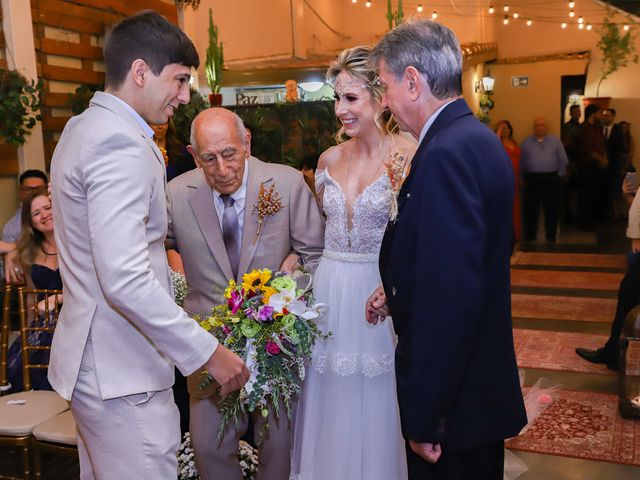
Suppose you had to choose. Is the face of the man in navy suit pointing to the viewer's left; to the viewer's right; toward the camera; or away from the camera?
to the viewer's left

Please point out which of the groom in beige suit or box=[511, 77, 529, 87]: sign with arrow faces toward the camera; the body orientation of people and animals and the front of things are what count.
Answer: the sign with arrow

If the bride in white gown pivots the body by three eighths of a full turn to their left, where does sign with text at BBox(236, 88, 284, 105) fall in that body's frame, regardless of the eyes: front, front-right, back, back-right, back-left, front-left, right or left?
left

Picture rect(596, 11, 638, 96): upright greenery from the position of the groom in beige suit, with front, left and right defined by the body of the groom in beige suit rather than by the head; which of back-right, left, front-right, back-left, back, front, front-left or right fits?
front-left

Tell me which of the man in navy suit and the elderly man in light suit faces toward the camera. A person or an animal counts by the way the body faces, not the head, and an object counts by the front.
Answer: the elderly man in light suit

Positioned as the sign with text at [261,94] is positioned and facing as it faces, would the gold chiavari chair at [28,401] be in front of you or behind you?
in front

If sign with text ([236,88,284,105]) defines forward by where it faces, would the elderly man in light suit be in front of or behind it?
in front

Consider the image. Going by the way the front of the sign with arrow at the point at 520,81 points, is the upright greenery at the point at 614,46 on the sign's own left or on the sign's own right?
on the sign's own left

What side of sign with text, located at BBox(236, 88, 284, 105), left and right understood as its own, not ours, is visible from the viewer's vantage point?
front

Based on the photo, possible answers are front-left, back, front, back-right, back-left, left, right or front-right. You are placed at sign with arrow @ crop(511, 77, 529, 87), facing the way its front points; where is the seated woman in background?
front

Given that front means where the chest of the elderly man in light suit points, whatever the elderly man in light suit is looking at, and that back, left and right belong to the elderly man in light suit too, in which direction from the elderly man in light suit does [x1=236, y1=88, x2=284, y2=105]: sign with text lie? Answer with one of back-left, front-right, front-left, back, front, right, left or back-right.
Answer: back

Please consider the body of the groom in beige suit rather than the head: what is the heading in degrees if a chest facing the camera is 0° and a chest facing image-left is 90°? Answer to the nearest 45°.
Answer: approximately 270°

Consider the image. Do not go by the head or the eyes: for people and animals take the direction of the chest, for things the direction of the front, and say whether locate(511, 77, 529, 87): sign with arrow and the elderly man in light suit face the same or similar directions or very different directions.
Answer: same or similar directions

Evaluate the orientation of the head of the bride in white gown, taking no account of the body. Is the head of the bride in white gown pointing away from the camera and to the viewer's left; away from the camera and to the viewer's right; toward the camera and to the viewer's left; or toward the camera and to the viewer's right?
toward the camera and to the viewer's left

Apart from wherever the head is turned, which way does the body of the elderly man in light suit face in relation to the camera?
toward the camera

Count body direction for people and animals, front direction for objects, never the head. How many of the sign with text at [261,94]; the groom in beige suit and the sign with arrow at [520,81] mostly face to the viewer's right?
1

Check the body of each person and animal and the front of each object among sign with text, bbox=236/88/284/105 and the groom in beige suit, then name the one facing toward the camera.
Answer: the sign with text

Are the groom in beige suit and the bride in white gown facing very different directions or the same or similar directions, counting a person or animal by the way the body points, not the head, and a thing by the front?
very different directions

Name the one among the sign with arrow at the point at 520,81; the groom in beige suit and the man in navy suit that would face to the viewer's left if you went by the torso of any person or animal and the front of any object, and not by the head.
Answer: the man in navy suit
